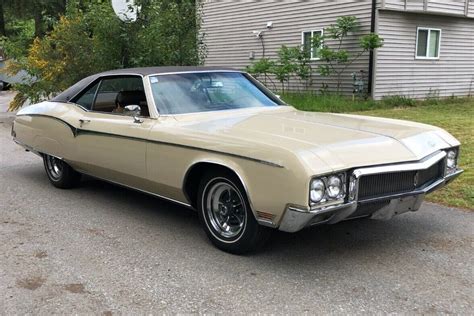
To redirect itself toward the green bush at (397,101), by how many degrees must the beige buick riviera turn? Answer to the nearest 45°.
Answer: approximately 90° to its left

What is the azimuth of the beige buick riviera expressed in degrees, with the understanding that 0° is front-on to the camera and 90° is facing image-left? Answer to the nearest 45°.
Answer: approximately 315°
